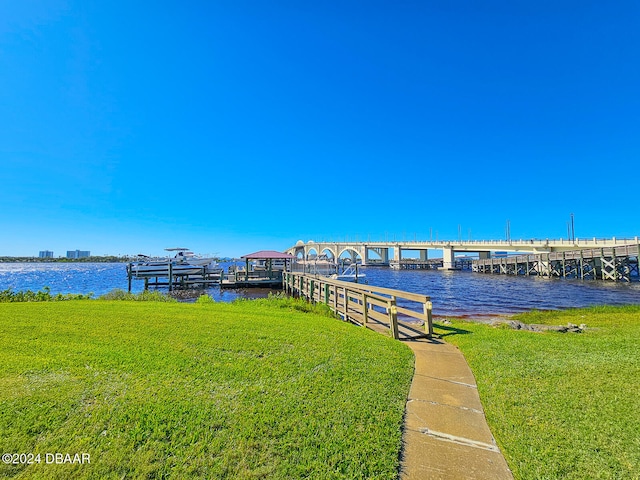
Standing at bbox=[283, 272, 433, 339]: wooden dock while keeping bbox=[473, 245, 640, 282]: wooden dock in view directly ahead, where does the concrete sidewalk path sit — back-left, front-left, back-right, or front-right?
back-right

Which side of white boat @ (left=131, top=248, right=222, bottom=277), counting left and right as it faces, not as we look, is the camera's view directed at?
right

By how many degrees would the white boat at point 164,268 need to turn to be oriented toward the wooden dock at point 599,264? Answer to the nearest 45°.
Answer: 0° — it already faces it

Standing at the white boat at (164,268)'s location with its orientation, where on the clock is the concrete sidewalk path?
The concrete sidewalk path is roughly at 3 o'clock from the white boat.

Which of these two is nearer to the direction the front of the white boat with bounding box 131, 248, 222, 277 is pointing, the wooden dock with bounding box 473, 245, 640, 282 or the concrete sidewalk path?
the wooden dock
